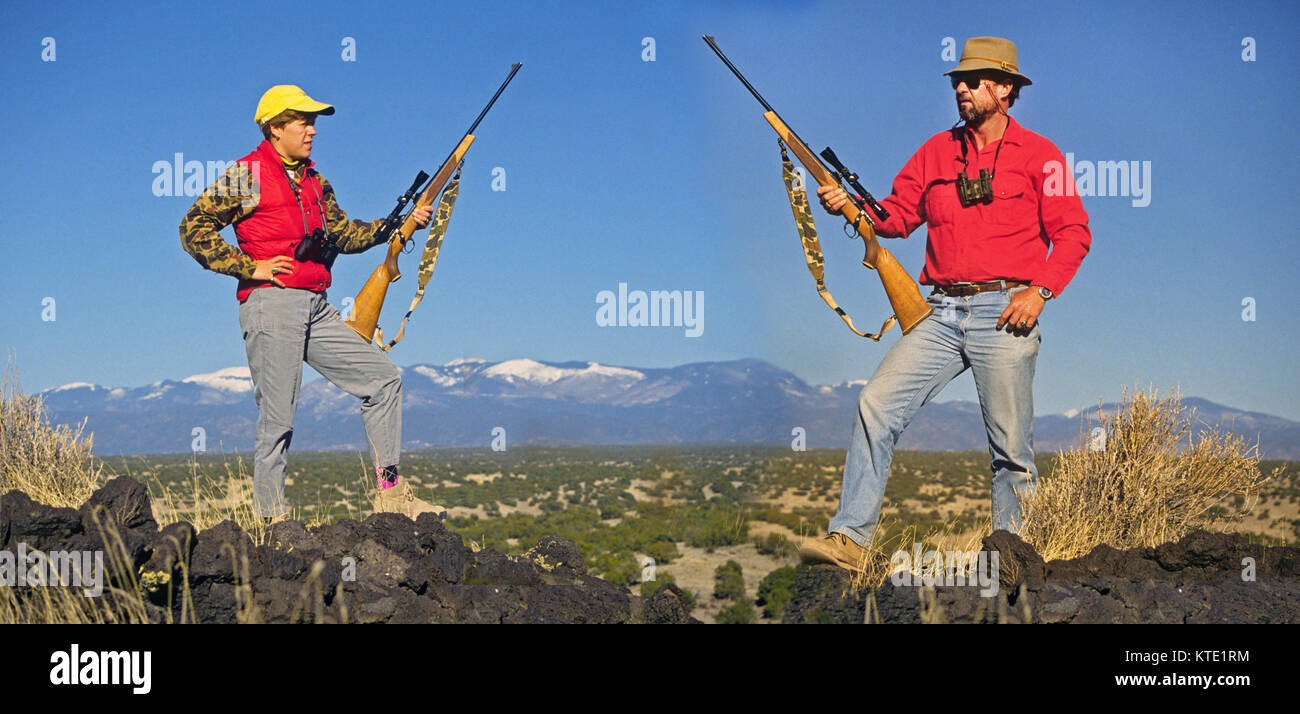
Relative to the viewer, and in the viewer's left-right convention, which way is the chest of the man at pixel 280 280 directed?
facing the viewer and to the right of the viewer

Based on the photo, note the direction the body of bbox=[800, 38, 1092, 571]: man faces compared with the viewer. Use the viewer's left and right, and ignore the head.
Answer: facing the viewer and to the left of the viewer

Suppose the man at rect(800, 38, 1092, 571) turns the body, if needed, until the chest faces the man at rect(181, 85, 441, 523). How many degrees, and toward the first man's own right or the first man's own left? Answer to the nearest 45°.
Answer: approximately 45° to the first man's own right

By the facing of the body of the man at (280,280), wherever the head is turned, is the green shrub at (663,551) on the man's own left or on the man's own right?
on the man's own left

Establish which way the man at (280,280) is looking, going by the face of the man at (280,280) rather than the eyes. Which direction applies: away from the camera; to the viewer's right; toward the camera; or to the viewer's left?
to the viewer's right

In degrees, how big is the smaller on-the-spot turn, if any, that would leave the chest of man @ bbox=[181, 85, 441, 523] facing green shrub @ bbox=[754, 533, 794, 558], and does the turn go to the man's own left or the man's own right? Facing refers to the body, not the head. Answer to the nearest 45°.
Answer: approximately 45° to the man's own left

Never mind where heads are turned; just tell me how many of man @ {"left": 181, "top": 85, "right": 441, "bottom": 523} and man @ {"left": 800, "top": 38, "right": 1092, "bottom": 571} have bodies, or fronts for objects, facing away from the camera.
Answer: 0

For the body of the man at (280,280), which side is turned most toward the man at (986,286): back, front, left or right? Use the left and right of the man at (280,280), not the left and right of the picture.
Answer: front
